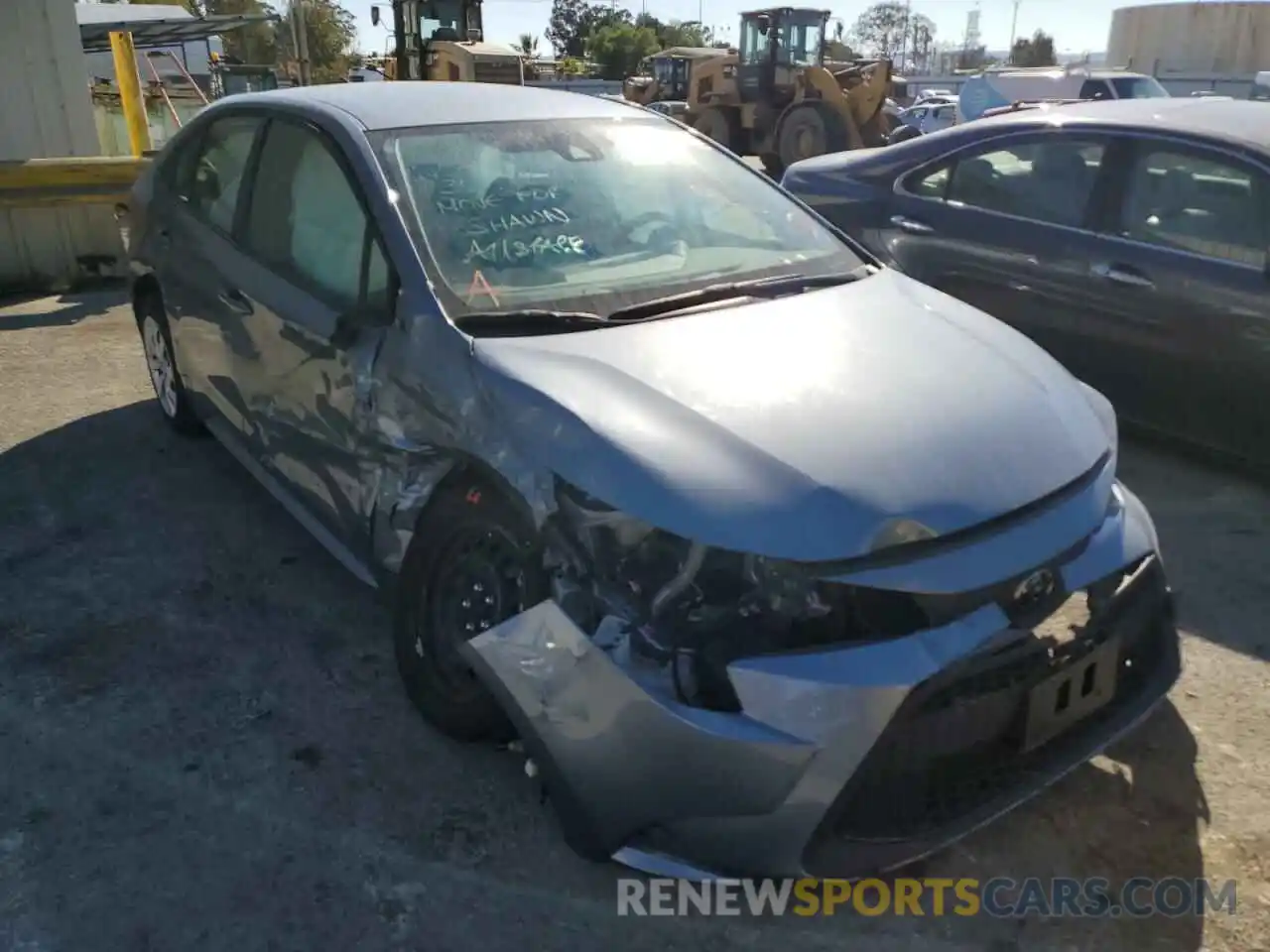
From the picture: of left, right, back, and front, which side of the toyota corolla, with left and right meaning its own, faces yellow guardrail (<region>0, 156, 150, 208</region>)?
back

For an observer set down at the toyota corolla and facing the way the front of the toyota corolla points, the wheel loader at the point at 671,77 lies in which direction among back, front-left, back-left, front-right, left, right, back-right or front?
back-left

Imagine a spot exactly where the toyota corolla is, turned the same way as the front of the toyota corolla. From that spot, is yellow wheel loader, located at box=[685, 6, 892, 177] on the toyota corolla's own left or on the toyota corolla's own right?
on the toyota corolla's own left

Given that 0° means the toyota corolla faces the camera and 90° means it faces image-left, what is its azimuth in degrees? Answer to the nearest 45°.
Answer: approximately 315°

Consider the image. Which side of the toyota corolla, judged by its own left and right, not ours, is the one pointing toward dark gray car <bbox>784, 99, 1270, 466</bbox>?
left

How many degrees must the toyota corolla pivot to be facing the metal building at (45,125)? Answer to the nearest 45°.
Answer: approximately 180°
